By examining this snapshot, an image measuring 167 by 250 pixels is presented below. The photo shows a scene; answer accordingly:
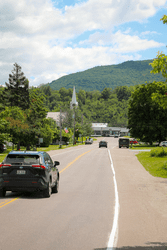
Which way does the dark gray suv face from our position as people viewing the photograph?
facing away from the viewer

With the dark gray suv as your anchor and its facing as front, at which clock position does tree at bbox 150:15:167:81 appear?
The tree is roughly at 2 o'clock from the dark gray suv.

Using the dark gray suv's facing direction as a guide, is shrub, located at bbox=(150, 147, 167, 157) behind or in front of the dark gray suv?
in front
